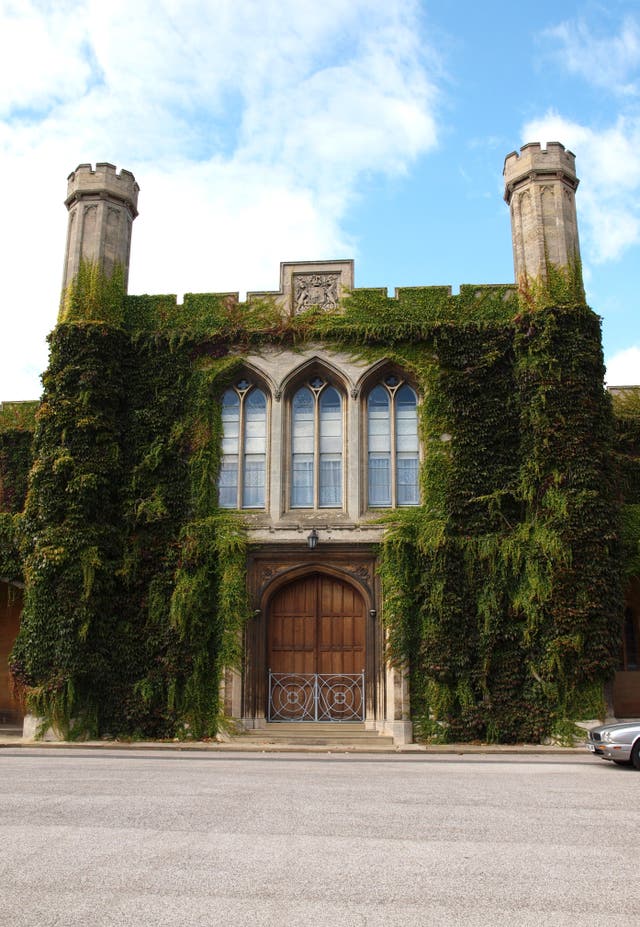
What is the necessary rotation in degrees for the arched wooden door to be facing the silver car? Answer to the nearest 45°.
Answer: approximately 45° to its left

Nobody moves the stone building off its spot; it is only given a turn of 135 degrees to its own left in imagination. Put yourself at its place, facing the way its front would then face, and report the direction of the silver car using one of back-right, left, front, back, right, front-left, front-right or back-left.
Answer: right

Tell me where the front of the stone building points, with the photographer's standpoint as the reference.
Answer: facing the viewer
